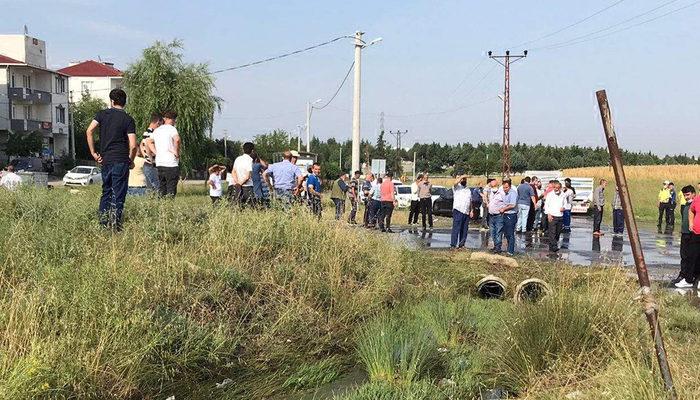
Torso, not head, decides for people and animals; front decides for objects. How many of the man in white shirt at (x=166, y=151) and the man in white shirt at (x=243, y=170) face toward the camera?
0

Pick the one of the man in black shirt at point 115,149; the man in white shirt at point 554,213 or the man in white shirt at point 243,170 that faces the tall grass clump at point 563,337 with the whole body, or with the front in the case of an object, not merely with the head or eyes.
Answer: the man in white shirt at point 554,213

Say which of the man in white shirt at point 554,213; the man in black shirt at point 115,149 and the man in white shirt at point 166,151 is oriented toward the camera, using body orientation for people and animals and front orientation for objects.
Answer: the man in white shirt at point 554,213

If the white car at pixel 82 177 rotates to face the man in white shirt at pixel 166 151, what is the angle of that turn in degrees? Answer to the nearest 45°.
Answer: approximately 45° to its left

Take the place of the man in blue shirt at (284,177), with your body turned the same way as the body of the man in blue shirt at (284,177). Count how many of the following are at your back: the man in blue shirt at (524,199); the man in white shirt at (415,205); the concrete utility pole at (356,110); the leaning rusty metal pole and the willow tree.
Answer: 1

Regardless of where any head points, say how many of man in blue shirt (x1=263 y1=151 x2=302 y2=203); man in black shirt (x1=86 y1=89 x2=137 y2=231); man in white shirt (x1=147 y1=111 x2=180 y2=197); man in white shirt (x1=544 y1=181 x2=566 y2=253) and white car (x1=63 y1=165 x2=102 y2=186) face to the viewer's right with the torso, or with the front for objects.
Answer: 0

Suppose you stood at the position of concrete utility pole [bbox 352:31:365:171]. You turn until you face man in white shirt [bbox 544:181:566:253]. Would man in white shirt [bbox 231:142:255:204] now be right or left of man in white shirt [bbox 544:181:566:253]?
right

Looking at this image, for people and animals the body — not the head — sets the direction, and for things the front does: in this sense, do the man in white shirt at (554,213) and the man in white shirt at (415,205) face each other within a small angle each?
no

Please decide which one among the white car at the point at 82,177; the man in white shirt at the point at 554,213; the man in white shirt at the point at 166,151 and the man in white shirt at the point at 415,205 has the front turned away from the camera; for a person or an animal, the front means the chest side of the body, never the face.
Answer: the man in white shirt at the point at 166,151

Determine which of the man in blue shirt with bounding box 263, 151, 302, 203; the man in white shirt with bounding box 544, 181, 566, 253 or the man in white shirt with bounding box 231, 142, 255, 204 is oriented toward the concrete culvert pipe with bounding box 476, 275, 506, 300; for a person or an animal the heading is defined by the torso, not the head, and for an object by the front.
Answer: the man in white shirt with bounding box 544, 181, 566, 253

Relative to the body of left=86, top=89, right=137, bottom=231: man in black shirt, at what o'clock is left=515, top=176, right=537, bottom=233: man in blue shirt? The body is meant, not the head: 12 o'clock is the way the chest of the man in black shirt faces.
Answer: The man in blue shirt is roughly at 2 o'clock from the man in black shirt.

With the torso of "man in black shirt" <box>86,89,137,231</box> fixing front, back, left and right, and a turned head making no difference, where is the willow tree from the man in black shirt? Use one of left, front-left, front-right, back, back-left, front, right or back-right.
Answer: front

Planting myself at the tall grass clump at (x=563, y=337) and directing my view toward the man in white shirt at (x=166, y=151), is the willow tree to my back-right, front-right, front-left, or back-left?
front-right

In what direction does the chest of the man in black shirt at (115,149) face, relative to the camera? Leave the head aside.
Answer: away from the camera

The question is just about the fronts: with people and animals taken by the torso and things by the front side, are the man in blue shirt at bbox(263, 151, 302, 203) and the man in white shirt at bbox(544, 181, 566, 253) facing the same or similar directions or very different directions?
very different directions

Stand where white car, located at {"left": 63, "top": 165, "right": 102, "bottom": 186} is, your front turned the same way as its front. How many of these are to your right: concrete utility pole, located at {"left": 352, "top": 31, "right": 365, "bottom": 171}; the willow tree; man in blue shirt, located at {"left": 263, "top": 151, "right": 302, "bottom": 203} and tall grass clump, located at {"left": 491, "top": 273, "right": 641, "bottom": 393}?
0

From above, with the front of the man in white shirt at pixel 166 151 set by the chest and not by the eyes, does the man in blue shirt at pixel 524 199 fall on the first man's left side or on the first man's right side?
on the first man's right side

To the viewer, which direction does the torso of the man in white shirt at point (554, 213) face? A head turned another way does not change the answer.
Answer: toward the camera

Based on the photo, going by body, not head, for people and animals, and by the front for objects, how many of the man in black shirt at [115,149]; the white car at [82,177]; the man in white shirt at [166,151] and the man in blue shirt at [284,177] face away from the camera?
3
